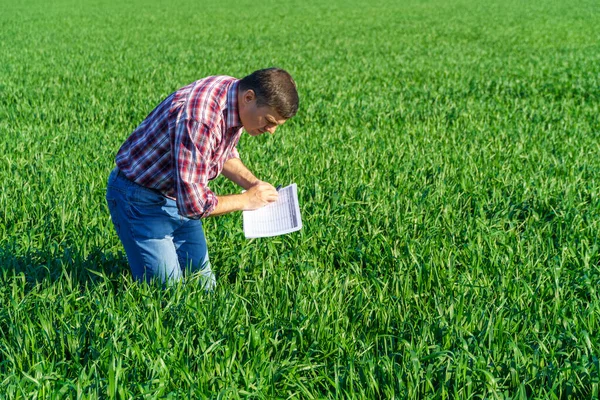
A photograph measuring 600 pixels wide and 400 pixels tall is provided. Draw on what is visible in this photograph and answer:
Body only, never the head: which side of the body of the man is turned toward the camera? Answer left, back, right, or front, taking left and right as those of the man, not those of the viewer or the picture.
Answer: right
